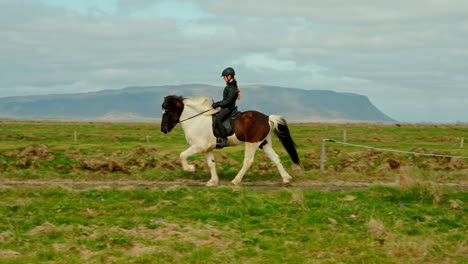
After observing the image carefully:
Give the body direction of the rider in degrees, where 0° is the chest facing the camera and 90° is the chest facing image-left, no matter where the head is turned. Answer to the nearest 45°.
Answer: approximately 90°

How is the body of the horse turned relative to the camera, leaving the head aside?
to the viewer's left
